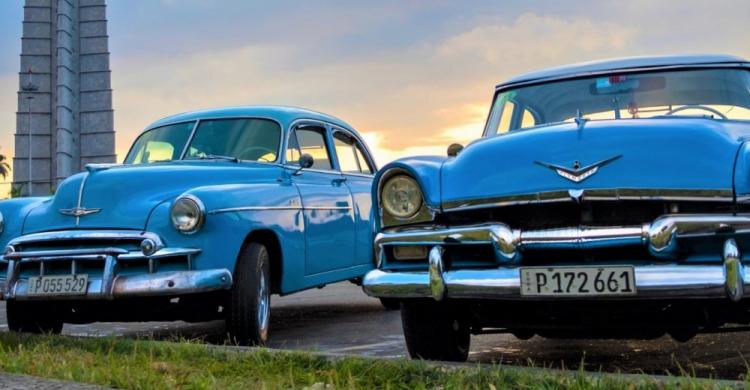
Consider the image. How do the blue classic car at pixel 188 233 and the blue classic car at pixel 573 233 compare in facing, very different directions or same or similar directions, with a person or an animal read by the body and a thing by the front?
same or similar directions

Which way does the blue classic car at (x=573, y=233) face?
toward the camera

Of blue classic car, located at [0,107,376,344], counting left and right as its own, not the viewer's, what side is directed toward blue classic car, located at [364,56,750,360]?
left

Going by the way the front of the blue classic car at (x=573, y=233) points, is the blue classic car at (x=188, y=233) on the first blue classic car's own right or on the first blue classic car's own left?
on the first blue classic car's own right

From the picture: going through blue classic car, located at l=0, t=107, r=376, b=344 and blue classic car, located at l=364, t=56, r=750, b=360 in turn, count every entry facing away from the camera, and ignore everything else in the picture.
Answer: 0
